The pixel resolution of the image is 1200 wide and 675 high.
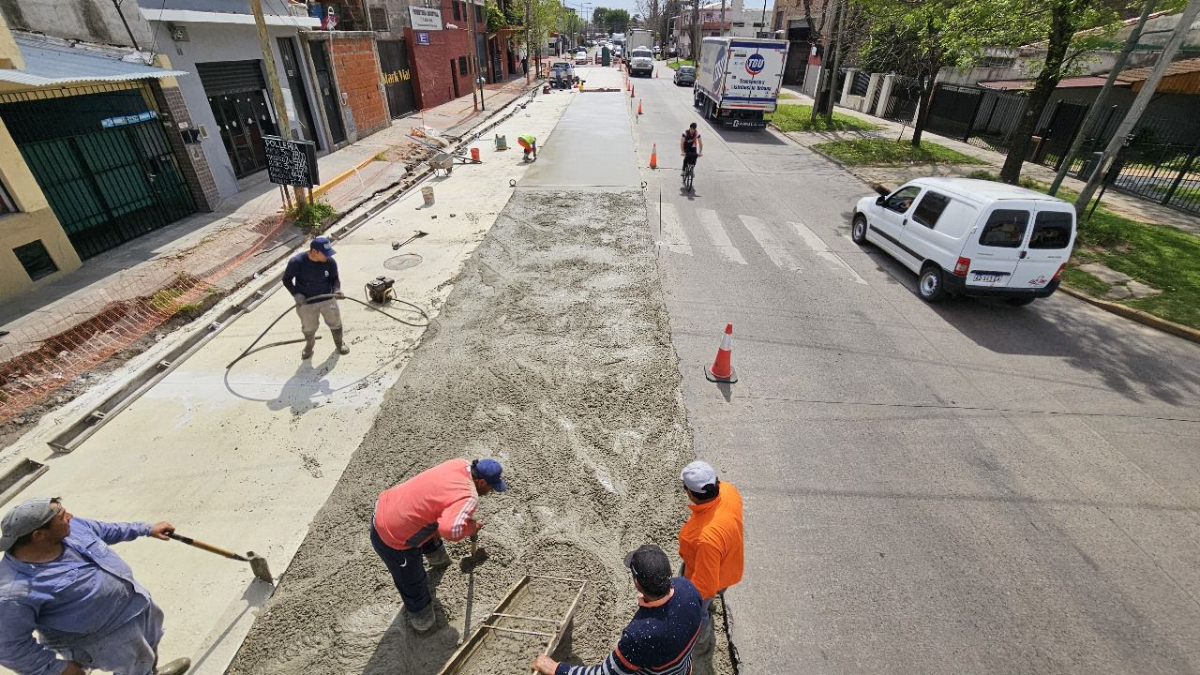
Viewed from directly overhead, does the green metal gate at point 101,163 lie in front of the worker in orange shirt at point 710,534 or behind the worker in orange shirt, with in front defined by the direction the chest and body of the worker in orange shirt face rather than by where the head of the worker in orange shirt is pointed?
in front

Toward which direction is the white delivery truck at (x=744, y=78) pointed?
away from the camera

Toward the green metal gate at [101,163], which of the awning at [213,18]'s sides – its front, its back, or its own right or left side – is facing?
right

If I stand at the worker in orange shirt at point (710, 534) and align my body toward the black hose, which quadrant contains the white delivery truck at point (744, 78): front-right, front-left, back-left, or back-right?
front-right

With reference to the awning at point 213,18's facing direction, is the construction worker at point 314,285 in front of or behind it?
in front

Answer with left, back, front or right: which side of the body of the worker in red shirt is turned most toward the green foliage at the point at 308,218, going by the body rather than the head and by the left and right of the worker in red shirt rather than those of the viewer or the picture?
left

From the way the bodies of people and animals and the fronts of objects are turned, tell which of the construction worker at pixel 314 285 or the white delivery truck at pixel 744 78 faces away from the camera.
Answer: the white delivery truck

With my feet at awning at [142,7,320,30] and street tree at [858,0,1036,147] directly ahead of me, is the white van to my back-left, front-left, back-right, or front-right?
front-right

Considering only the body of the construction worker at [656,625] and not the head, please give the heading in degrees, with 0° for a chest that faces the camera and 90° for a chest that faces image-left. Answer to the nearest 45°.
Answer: approximately 135°

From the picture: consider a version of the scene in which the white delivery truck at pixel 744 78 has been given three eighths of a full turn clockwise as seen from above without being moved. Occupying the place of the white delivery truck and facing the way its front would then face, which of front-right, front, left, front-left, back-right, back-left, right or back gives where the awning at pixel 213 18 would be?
right

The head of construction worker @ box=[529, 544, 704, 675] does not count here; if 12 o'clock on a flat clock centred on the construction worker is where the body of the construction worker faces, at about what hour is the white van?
The white van is roughly at 3 o'clock from the construction worker.

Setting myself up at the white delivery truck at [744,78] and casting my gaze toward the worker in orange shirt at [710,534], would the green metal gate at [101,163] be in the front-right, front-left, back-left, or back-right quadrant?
front-right

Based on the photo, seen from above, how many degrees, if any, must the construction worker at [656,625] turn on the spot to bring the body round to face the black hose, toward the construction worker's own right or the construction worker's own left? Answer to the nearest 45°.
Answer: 0° — they already face it

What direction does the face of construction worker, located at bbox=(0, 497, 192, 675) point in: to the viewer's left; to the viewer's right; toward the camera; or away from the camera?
to the viewer's right

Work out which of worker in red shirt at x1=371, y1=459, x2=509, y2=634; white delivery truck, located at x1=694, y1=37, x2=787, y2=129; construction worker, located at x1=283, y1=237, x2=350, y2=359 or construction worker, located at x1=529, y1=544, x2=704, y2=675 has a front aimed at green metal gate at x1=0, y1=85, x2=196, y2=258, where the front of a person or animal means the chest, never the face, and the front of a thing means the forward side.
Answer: construction worker, located at x1=529, y1=544, x2=704, y2=675

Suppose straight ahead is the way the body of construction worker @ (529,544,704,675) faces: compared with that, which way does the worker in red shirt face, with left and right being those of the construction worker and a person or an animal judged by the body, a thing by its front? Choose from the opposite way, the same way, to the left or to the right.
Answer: to the right
